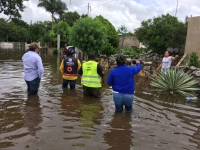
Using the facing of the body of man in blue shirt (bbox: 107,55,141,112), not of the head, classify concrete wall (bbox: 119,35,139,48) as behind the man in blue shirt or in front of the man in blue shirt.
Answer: in front

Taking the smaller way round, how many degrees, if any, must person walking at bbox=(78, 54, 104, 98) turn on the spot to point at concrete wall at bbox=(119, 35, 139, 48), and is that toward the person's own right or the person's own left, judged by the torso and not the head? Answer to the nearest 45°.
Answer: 0° — they already face it

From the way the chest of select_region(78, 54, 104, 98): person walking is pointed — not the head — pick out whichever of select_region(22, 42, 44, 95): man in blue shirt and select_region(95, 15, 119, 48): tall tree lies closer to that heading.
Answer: the tall tree

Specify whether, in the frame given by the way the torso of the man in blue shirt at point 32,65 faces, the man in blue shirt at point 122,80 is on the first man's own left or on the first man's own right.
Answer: on the first man's own right

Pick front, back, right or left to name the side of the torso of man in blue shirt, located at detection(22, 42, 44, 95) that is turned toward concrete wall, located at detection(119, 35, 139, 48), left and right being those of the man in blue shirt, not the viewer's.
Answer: front

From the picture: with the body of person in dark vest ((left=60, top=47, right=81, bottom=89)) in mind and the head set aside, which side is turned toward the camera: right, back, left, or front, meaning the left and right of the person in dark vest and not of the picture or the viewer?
back

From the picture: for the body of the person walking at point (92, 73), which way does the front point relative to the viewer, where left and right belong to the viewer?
facing away from the viewer

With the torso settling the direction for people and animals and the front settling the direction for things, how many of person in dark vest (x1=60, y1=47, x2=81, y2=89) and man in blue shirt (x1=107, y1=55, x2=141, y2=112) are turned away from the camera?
2

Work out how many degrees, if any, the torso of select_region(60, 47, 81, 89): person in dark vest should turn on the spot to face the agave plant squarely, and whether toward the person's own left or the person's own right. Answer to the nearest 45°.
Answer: approximately 90° to the person's own right

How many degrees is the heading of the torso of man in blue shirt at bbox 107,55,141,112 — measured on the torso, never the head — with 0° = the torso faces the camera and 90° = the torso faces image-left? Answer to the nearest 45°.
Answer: approximately 180°

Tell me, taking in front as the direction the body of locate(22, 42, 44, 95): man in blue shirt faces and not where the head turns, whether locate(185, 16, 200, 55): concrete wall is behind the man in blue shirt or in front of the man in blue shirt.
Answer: in front

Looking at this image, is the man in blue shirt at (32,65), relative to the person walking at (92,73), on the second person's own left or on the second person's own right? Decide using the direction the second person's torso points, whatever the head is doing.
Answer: on the second person's own left

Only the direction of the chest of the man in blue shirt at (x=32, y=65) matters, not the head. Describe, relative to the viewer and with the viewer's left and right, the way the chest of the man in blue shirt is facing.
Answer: facing away from the viewer and to the right of the viewer
